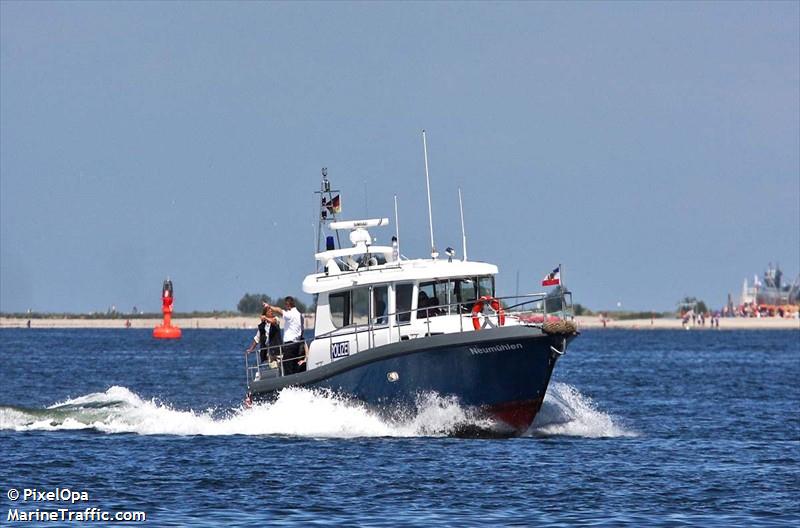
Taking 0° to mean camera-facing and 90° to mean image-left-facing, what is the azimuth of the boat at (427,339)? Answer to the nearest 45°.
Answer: approximately 315°
